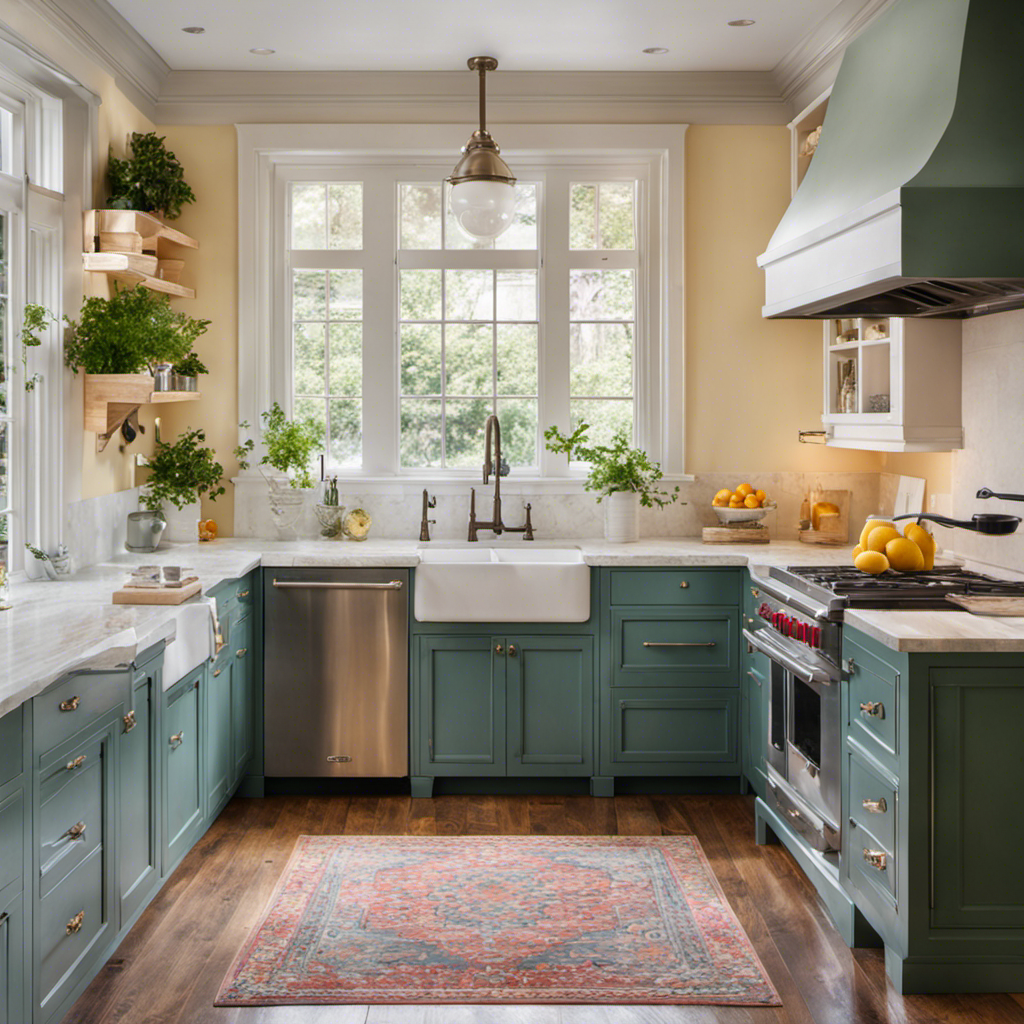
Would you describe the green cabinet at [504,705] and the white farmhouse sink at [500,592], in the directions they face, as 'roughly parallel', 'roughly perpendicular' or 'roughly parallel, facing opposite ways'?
roughly parallel

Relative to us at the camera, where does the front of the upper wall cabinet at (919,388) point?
facing the viewer and to the left of the viewer

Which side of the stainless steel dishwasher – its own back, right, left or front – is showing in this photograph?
front

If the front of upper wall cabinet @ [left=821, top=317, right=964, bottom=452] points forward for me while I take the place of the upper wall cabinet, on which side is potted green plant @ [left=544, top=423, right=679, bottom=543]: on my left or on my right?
on my right

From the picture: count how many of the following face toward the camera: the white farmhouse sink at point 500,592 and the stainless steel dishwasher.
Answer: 2

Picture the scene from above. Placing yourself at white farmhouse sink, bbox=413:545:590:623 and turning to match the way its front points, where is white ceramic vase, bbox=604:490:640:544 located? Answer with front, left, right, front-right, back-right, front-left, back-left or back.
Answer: back-left

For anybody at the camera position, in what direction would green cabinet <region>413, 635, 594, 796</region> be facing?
facing the viewer

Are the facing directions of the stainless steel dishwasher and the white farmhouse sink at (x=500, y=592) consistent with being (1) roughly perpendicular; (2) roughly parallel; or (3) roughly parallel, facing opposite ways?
roughly parallel

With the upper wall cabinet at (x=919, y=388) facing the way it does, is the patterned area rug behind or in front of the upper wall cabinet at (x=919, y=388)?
in front

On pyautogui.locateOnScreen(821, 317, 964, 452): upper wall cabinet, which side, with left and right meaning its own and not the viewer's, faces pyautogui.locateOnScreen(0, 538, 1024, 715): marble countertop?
front
